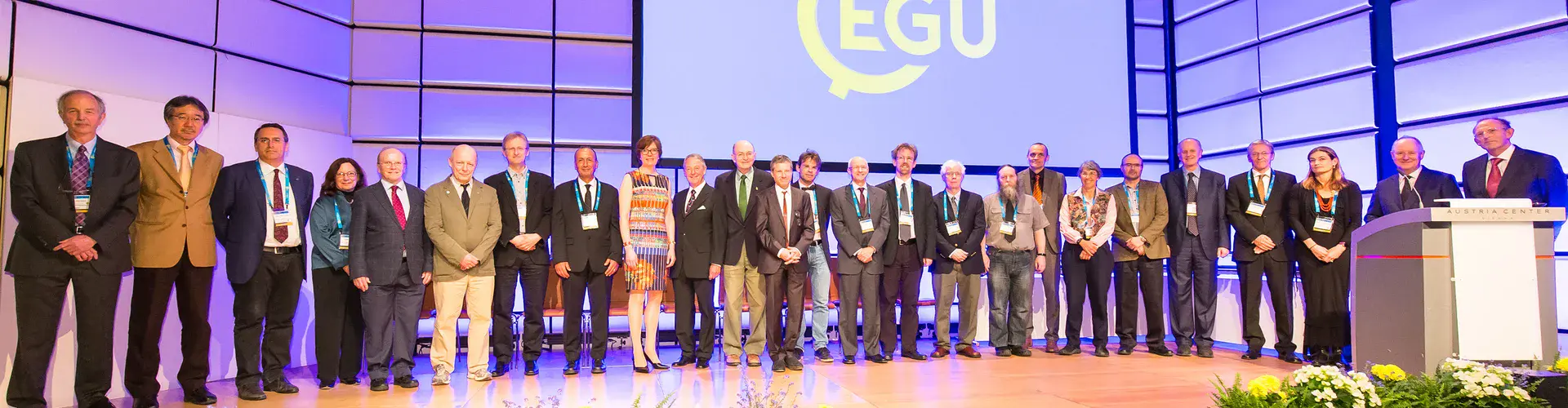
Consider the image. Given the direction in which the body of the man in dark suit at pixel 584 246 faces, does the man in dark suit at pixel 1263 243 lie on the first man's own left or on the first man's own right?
on the first man's own left

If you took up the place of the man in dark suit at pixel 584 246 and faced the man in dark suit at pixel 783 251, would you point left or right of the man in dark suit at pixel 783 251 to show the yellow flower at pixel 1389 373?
right

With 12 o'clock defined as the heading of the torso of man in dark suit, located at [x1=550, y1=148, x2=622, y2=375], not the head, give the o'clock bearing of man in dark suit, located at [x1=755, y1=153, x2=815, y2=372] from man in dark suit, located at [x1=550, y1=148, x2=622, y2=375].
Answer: man in dark suit, located at [x1=755, y1=153, x2=815, y2=372] is roughly at 9 o'clock from man in dark suit, located at [x1=550, y1=148, x2=622, y2=375].

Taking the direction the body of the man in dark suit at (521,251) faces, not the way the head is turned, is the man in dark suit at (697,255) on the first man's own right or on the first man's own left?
on the first man's own left

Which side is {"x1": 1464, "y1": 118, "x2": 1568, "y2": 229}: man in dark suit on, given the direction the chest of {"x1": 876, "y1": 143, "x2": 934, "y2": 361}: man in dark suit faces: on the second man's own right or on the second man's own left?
on the second man's own left

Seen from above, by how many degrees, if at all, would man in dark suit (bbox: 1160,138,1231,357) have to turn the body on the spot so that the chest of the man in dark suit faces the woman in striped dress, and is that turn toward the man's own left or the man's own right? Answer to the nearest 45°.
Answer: approximately 45° to the man's own right

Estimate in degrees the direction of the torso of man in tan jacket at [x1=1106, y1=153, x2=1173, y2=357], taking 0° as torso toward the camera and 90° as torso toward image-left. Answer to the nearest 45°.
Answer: approximately 0°

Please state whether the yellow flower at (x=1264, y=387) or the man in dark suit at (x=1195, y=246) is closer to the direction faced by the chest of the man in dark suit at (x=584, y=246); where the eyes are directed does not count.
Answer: the yellow flower

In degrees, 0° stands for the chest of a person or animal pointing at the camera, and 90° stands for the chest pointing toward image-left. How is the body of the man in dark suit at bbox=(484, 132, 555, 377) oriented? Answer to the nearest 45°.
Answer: approximately 0°

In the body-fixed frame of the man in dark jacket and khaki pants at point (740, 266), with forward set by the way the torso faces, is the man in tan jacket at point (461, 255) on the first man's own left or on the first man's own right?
on the first man's own right
